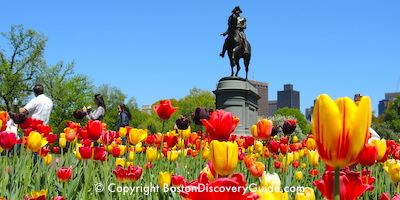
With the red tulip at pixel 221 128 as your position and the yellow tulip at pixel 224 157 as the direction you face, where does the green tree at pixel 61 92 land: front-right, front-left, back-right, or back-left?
back-right

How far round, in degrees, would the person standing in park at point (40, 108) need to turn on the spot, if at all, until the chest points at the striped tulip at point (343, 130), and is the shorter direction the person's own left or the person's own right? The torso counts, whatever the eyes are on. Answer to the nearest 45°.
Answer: approximately 135° to the person's own left

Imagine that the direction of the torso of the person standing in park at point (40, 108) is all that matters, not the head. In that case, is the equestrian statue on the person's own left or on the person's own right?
on the person's own right
